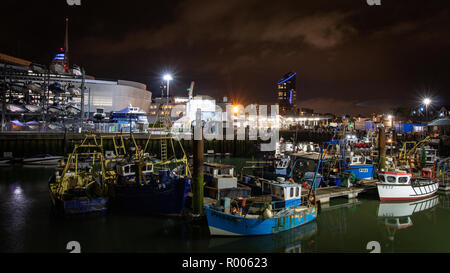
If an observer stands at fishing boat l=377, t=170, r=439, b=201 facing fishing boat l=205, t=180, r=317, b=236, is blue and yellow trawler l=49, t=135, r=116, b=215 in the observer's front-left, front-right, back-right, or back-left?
front-right

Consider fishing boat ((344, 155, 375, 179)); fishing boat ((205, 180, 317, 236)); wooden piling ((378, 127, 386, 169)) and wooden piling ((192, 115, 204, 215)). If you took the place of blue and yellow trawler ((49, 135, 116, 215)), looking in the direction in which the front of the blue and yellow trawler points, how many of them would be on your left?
0

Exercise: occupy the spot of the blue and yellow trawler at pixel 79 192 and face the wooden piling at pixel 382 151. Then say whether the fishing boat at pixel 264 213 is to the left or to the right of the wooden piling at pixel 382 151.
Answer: right

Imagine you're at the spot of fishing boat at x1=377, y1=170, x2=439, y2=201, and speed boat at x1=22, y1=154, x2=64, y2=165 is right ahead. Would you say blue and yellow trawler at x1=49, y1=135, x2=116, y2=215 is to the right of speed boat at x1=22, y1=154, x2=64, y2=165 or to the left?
left

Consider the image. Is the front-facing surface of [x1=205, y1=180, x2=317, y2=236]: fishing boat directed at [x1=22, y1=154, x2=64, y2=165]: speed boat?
no

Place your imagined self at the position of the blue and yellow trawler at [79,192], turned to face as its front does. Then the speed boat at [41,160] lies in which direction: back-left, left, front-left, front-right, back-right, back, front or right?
front

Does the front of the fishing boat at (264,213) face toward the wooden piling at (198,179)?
no
